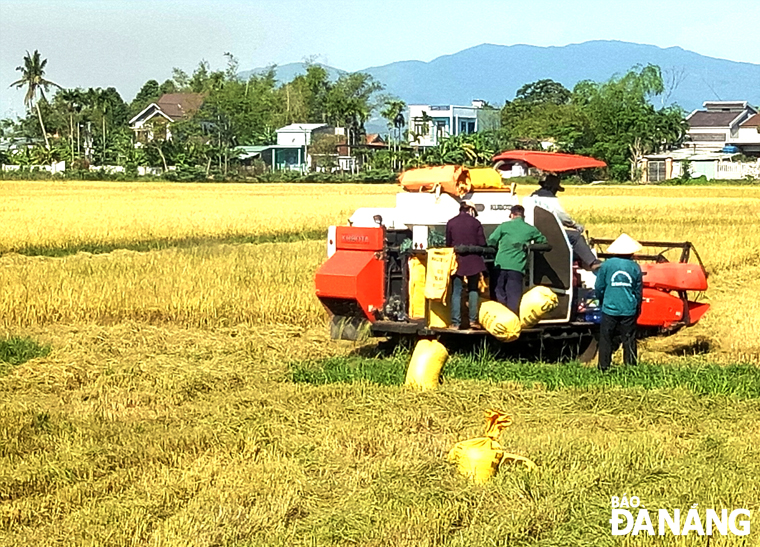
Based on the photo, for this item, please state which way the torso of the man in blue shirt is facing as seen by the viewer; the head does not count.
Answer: away from the camera

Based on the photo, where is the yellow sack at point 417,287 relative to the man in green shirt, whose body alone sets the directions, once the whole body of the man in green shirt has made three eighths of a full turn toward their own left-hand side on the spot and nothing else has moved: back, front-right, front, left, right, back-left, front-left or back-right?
front-right

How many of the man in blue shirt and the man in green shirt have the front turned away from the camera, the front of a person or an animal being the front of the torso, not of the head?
2

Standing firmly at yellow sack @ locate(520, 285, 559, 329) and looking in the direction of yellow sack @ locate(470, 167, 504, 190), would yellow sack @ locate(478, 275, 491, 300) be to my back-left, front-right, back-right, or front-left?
front-left

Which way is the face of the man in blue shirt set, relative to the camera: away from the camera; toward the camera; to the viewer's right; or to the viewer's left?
away from the camera

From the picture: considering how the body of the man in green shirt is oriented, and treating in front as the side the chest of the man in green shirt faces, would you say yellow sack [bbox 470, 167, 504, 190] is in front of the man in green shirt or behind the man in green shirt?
in front

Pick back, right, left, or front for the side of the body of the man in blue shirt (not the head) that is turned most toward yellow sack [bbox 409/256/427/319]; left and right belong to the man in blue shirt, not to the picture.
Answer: left

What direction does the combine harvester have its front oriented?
to the viewer's right

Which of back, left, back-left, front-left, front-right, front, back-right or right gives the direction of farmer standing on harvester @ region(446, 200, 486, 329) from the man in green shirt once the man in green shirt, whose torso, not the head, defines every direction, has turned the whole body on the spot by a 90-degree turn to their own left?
front

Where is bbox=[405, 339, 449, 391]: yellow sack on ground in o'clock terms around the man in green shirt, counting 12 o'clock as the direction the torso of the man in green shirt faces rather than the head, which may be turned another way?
The yellow sack on ground is roughly at 7 o'clock from the man in green shirt.

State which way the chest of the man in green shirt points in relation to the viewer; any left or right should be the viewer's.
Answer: facing away from the viewer

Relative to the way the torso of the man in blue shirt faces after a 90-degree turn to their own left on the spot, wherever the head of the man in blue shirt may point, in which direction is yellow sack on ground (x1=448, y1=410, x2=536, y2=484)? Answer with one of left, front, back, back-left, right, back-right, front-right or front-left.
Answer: left

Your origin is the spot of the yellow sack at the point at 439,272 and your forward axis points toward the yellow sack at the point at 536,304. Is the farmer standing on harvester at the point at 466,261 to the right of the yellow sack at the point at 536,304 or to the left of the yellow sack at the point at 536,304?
left

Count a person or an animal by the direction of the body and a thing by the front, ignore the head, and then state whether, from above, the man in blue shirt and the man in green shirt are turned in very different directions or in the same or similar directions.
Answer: same or similar directions

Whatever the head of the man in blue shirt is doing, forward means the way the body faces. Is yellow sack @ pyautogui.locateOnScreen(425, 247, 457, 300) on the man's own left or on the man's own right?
on the man's own left
